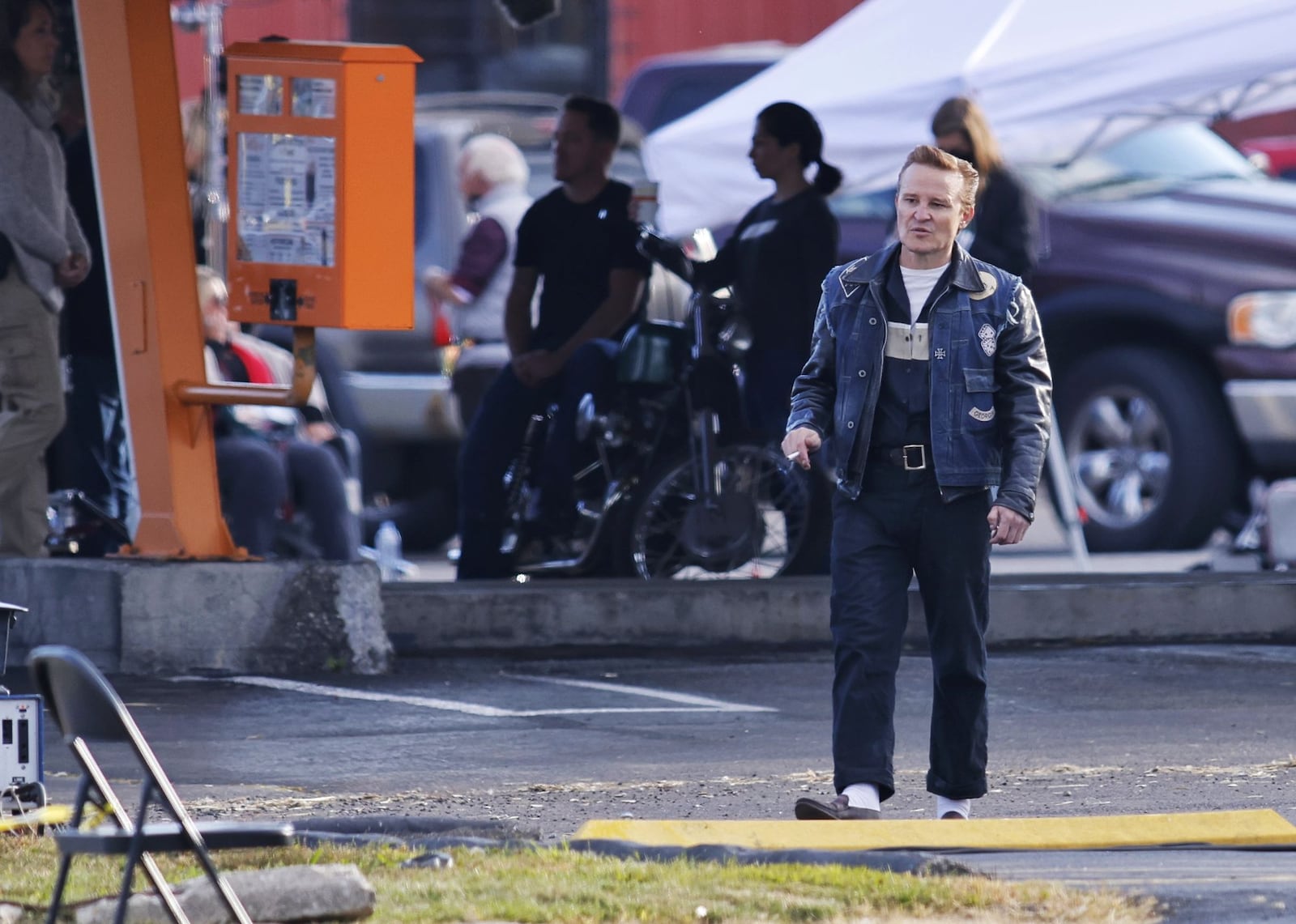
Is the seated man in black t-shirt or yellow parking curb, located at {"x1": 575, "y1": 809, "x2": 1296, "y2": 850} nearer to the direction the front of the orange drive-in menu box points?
the yellow parking curb

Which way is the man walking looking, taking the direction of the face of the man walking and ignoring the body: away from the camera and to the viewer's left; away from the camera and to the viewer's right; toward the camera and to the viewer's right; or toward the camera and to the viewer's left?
toward the camera and to the viewer's left

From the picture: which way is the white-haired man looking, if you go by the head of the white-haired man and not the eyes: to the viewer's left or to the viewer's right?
to the viewer's left

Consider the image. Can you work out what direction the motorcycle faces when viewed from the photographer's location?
facing the viewer and to the right of the viewer

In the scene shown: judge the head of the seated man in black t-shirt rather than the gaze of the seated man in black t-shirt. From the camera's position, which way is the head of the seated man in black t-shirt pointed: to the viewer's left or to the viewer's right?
to the viewer's left

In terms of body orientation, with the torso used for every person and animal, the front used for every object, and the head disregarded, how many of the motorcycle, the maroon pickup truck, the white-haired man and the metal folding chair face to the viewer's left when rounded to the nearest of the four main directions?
1

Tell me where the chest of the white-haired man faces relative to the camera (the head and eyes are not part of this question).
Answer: to the viewer's left

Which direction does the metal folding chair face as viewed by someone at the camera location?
facing away from the viewer and to the right of the viewer

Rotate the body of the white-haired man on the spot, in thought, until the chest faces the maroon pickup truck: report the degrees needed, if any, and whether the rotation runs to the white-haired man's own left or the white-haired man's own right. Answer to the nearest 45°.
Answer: approximately 180°

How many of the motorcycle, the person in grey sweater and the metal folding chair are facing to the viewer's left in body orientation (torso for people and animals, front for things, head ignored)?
0

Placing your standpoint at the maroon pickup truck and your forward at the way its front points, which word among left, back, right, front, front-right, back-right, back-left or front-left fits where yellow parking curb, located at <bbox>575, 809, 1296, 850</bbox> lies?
front-right

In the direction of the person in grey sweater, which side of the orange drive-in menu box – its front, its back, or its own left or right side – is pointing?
right

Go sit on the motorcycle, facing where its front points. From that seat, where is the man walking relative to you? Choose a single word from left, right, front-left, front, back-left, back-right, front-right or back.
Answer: front-right
